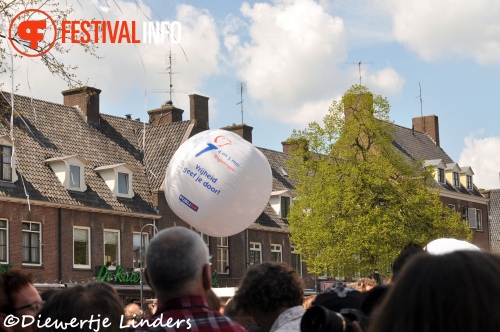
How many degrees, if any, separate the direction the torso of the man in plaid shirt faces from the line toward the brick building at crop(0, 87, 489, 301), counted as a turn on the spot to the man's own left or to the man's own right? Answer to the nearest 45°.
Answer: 0° — they already face it

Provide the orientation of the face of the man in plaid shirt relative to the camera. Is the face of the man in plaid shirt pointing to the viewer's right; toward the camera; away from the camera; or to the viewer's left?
away from the camera

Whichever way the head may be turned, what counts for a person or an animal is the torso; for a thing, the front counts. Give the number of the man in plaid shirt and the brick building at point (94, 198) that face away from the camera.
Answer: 1

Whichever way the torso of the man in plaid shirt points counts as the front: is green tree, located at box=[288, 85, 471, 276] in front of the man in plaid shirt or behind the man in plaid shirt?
in front

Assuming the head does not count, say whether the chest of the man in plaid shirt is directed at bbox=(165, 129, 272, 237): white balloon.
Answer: yes

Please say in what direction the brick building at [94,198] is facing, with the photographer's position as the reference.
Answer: facing the viewer and to the right of the viewer

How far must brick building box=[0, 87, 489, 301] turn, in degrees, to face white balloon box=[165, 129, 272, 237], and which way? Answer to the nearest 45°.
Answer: approximately 45° to its right

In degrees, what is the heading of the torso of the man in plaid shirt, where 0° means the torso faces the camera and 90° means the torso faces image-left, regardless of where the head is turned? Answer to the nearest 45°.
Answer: approximately 180°

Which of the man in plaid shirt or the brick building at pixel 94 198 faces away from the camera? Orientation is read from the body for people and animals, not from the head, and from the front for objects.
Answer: the man in plaid shirt

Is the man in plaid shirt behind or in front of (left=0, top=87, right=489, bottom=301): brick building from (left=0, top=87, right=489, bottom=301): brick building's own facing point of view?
in front
